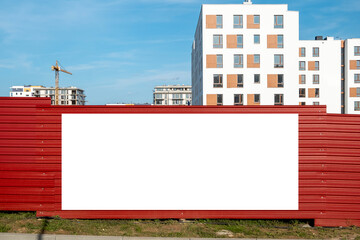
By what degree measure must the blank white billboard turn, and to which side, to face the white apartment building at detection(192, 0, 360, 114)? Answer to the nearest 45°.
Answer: approximately 180°

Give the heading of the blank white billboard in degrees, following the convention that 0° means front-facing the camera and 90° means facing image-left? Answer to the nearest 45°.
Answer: approximately 0°
